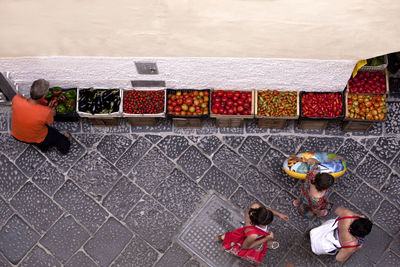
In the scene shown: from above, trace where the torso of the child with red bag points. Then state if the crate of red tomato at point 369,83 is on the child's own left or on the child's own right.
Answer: on the child's own left

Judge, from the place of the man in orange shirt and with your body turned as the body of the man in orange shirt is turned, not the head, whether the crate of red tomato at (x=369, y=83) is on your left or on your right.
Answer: on your right

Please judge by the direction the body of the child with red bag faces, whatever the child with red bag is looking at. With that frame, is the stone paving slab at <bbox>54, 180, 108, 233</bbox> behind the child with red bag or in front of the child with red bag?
behind

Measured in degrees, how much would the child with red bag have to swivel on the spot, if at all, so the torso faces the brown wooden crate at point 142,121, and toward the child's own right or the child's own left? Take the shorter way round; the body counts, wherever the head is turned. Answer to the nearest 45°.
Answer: approximately 135° to the child's own left

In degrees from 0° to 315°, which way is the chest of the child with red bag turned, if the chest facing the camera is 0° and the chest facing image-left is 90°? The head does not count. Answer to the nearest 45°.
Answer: approximately 270°

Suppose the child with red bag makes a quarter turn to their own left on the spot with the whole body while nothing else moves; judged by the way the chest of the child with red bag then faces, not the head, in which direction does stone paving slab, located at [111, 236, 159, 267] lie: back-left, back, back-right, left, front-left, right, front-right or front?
left

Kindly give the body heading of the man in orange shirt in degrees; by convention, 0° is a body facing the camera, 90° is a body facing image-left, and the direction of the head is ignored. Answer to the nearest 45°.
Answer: approximately 225°

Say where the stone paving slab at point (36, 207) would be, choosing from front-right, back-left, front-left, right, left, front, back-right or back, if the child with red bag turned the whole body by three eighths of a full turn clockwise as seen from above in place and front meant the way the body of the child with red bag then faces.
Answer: front-right

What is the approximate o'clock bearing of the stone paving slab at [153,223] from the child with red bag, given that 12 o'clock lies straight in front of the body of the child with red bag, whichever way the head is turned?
The stone paving slab is roughly at 7 o'clock from the child with red bag.

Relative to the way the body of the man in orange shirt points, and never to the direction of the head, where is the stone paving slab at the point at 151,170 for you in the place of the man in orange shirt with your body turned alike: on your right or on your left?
on your right

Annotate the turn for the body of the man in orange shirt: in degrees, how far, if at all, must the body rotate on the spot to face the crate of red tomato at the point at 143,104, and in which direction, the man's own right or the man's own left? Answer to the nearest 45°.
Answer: approximately 45° to the man's own right
